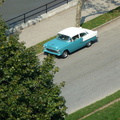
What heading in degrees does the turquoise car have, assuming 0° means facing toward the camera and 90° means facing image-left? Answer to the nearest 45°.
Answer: approximately 45°
